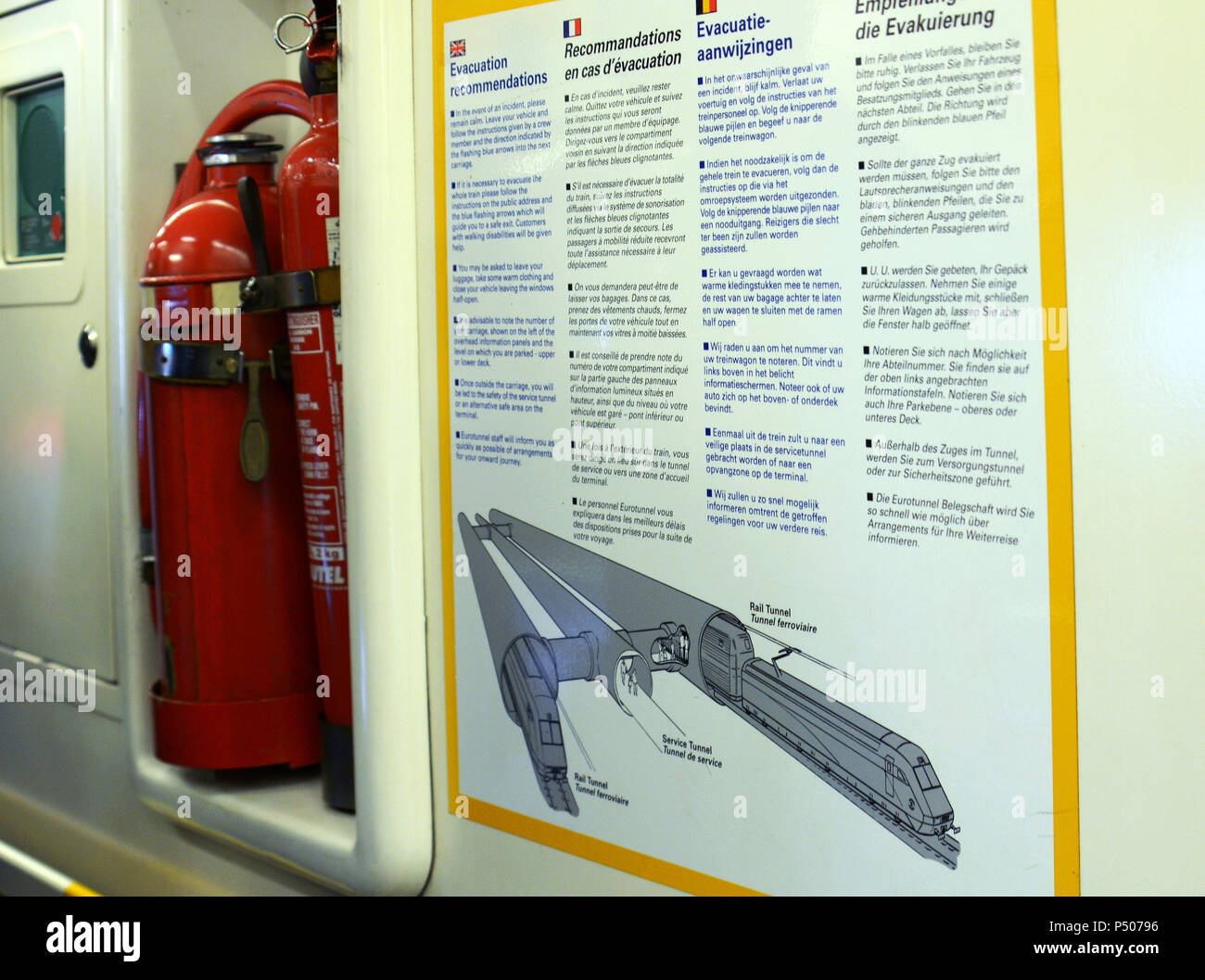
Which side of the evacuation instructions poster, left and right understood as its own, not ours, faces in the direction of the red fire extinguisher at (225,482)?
right

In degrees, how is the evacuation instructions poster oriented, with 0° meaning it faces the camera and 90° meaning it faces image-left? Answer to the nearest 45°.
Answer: approximately 45°
